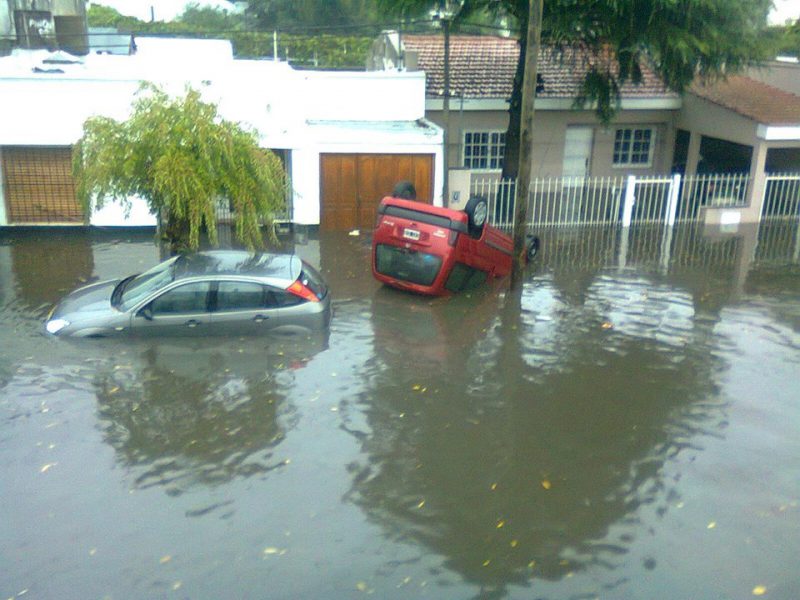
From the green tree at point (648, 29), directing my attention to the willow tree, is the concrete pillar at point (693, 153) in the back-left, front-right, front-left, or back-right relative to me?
back-right

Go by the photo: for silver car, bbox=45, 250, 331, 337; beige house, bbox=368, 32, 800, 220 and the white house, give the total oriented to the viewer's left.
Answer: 1

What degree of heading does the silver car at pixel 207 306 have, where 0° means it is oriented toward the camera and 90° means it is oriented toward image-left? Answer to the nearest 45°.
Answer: approximately 90°

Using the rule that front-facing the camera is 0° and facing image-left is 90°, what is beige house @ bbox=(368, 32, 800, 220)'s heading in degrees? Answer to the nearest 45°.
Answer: approximately 0°

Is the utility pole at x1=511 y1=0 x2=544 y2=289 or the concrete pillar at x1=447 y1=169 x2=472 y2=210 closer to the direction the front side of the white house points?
the utility pole

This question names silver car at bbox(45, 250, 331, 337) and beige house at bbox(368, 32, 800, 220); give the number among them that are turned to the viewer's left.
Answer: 1

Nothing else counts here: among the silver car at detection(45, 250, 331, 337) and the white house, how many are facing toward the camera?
1

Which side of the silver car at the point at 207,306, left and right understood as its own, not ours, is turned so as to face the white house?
right

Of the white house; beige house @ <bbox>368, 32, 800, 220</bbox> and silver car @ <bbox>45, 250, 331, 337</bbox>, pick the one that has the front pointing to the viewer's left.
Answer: the silver car

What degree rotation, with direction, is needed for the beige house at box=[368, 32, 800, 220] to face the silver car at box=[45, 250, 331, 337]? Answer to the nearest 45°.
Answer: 0° — it already faces it

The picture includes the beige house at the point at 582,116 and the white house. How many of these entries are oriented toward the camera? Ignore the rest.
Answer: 2

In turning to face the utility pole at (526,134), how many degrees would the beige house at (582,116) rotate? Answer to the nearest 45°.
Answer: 0° — it already faces it

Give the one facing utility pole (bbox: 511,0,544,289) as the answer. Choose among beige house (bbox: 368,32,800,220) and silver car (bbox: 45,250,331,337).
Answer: the beige house

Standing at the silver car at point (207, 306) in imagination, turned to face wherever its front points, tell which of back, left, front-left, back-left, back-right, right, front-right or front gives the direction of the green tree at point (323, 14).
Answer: right

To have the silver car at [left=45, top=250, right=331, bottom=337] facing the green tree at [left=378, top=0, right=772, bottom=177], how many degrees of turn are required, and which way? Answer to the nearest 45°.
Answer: approximately 135° to its right

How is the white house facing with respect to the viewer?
toward the camera

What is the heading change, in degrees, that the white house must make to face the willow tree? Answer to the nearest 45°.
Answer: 0° — it already faces it

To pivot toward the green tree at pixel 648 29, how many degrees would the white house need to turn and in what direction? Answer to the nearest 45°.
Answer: approximately 90° to its left
